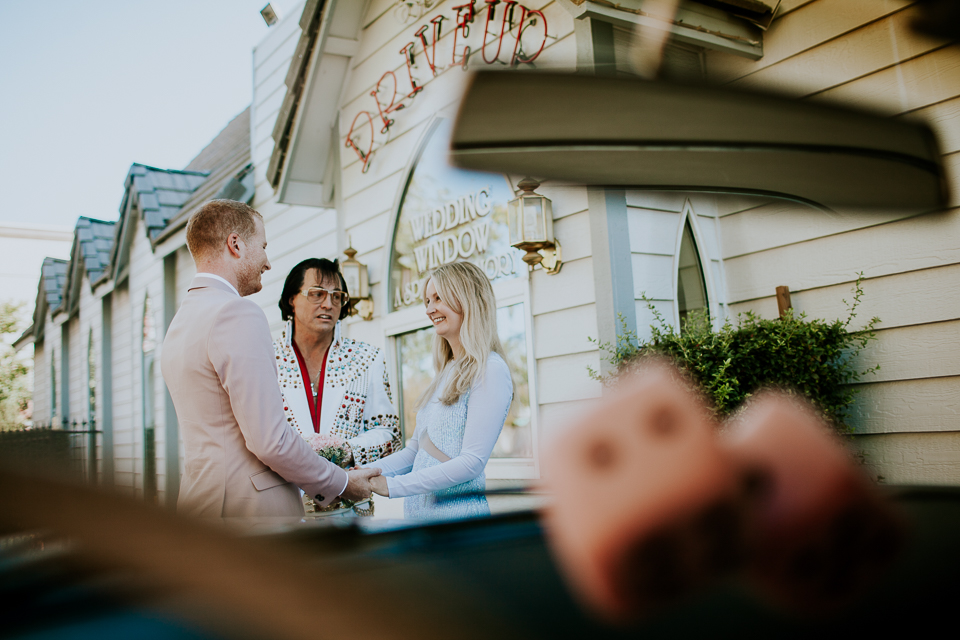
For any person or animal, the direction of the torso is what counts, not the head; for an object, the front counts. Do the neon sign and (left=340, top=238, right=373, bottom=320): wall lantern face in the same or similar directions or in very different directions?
same or similar directions

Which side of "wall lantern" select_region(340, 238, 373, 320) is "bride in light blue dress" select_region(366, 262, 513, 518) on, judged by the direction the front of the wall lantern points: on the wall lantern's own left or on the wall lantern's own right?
on the wall lantern's own left

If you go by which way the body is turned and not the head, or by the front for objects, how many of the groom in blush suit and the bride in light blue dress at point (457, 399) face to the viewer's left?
1

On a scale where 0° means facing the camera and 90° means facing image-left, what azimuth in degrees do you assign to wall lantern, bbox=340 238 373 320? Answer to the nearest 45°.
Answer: approximately 45°

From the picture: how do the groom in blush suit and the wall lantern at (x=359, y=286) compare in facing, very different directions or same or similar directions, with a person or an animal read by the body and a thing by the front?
very different directions

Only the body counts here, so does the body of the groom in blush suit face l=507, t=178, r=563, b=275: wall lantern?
yes

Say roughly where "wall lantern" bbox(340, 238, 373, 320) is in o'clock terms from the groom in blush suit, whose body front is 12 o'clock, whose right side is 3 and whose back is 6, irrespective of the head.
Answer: The wall lantern is roughly at 11 o'clock from the groom in blush suit.

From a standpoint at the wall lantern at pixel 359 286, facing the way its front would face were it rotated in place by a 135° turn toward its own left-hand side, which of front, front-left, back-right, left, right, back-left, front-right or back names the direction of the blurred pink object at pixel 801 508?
right

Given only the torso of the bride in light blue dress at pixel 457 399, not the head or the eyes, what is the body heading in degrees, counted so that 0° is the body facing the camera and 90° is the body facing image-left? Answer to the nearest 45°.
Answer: approximately 90°

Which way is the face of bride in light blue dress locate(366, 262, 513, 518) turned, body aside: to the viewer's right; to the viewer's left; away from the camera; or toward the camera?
to the viewer's left

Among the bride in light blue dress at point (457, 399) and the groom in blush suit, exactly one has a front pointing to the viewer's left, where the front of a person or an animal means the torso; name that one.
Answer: the bride in light blue dress

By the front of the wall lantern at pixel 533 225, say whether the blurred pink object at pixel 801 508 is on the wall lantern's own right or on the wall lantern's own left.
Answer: on the wall lantern's own left

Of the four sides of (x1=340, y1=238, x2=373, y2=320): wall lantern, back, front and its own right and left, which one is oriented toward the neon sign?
left

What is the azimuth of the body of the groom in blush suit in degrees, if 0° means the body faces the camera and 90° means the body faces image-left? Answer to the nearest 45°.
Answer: approximately 225°

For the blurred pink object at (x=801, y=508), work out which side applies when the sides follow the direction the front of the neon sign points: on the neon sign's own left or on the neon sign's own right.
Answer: on the neon sign's own left
